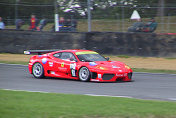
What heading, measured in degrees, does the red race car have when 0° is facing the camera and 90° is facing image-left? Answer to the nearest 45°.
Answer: approximately 315°
